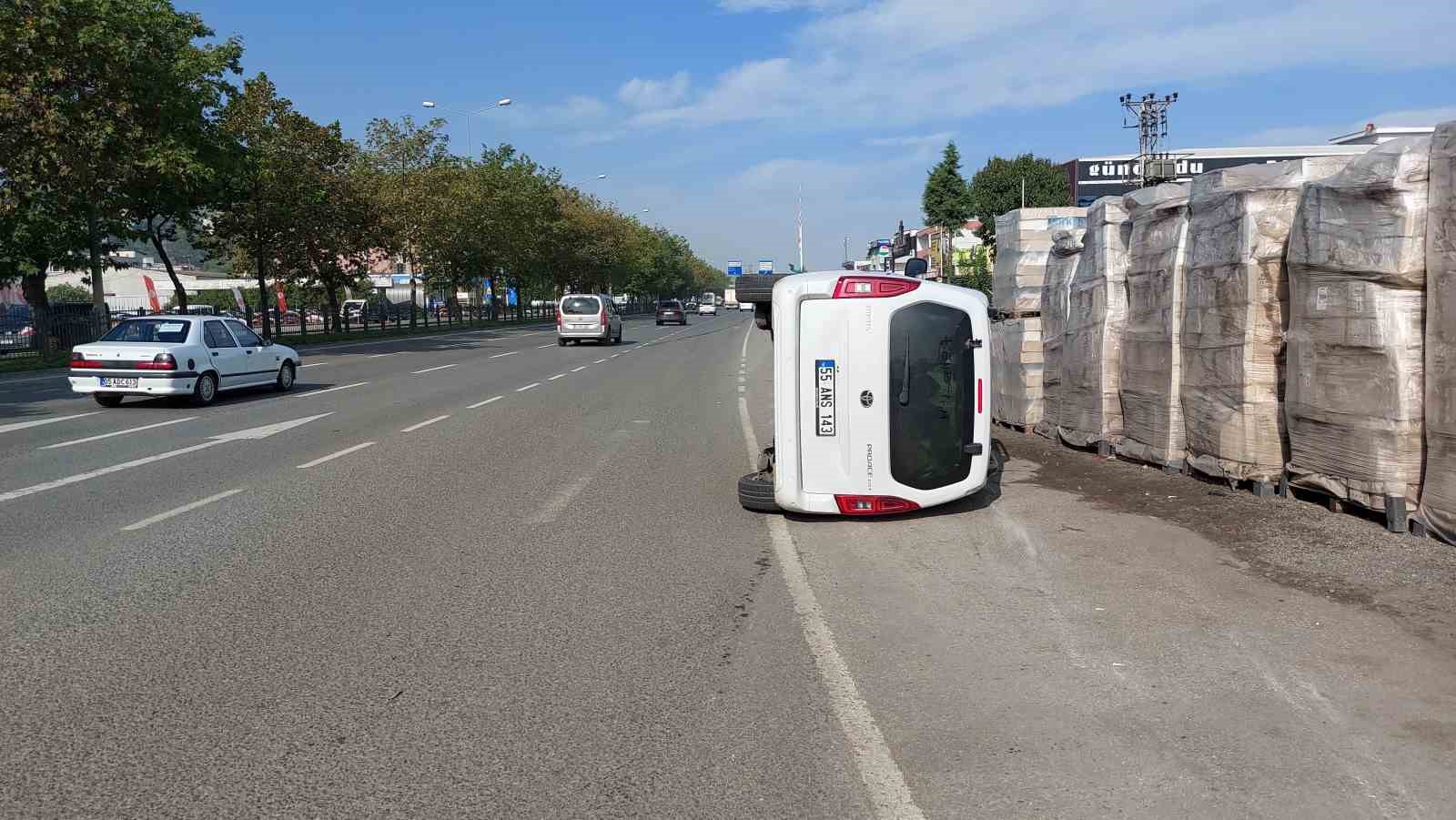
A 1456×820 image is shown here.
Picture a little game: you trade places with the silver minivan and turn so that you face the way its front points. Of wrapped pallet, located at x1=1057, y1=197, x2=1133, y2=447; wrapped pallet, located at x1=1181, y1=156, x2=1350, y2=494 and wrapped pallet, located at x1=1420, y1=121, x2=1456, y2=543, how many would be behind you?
3

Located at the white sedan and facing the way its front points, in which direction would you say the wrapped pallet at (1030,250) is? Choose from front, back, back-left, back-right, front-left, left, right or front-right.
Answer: right

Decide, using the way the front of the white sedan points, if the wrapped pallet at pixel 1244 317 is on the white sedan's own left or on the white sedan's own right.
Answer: on the white sedan's own right

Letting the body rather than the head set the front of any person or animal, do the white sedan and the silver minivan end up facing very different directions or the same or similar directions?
same or similar directions

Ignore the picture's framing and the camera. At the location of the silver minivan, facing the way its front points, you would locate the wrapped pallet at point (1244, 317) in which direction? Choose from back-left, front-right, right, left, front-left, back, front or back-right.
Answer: back

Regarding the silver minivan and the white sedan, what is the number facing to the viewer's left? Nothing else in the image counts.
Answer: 0

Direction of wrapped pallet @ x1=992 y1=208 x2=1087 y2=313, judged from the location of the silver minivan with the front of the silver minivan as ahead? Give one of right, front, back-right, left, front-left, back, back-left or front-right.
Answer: back

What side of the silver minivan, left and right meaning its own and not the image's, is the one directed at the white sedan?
back

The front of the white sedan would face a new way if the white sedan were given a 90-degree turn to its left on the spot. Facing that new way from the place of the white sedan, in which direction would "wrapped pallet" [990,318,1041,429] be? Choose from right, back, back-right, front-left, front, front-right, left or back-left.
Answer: back

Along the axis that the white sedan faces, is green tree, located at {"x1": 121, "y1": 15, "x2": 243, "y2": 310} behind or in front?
in front

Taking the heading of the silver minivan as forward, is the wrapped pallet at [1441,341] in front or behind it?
behind

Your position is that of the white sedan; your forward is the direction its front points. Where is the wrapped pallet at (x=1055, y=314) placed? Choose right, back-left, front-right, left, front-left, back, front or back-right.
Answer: right

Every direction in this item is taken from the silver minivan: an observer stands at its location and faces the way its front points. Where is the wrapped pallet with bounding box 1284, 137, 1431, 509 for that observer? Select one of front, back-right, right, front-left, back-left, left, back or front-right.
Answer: back

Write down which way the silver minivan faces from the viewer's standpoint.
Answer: facing away from the viewer

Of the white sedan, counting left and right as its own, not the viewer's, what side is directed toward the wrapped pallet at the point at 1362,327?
right

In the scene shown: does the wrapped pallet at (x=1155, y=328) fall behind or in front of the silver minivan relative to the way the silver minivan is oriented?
behind

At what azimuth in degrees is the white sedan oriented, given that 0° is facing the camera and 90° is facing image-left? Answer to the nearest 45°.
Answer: approximately 225°
